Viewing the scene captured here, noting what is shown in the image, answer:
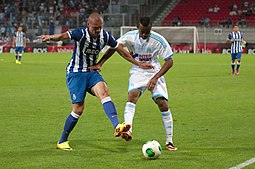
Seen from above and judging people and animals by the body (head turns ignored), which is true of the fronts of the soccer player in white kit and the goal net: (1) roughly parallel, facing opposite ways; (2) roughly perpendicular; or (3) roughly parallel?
roughly parallel

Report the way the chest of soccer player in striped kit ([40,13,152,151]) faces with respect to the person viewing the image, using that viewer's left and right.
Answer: facing the viewer and to the right of the viewer

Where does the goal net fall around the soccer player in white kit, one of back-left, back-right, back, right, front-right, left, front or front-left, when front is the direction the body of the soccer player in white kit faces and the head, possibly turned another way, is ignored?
back

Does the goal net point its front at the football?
yes

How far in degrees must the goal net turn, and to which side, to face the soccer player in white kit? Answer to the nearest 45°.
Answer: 0° — it already faces them

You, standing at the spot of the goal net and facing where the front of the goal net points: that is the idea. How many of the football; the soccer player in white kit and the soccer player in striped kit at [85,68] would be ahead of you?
3

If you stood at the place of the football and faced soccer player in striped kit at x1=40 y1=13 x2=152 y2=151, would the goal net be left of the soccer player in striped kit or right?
right

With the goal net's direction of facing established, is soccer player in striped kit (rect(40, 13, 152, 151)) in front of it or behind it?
in front

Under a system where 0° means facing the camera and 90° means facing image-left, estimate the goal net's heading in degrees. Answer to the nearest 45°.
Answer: approximately 0°

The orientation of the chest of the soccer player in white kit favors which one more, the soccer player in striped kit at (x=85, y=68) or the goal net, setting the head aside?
the soccer player in striped kit

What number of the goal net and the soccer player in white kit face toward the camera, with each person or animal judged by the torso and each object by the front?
2

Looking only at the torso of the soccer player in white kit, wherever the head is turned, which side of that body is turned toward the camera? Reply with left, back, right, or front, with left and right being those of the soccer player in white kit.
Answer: front

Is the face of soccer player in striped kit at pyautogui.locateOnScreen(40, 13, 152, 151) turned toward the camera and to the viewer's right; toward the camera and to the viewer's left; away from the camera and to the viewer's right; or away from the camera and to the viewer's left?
toward the camera and to the viewer's right
